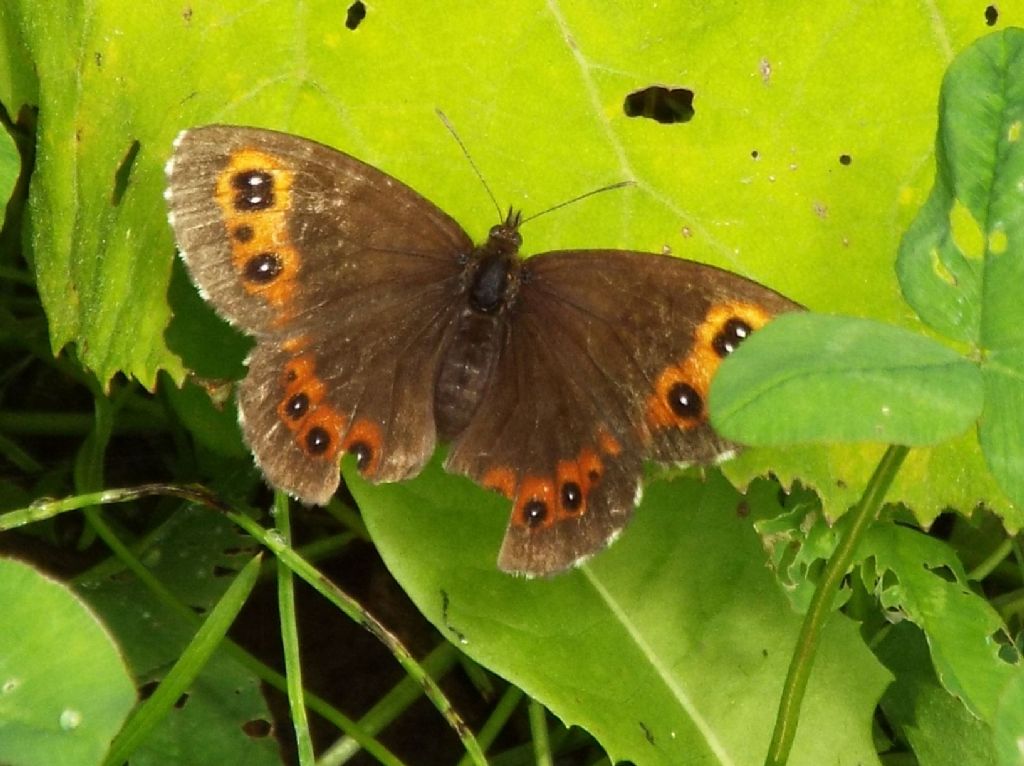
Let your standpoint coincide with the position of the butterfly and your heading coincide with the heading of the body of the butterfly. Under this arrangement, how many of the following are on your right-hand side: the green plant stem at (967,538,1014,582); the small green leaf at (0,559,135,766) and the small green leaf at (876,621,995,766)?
2

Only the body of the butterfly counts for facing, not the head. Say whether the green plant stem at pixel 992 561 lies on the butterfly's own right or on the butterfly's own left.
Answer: on the butterfly's own right

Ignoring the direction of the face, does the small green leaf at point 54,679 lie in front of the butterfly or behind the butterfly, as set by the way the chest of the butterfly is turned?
behind

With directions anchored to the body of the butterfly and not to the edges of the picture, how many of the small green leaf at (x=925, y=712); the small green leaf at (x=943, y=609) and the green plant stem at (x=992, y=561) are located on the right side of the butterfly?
3

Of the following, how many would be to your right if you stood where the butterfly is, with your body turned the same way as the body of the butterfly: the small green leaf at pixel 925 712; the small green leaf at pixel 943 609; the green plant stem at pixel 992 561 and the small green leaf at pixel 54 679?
3

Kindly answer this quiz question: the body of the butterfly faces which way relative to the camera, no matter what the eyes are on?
away from the camera

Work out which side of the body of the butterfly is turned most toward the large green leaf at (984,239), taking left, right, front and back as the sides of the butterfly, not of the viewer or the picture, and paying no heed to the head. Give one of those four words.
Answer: right

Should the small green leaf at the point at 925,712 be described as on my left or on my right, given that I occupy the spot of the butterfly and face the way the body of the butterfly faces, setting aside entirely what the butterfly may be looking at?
on my right

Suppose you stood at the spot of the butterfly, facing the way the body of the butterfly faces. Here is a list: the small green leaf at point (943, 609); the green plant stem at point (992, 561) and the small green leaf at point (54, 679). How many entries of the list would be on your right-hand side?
2
